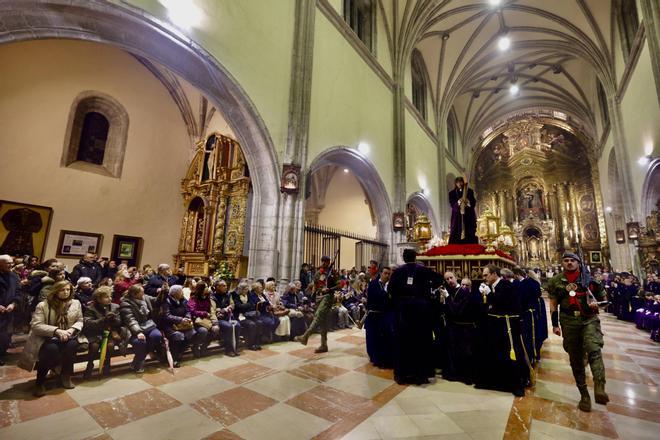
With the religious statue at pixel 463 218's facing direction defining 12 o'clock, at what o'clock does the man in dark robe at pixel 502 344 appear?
The man in dark robe is roughly at 12 o'clock from the religious statue.

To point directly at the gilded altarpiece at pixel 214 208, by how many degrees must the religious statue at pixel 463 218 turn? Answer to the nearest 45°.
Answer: approximately 90° to its right

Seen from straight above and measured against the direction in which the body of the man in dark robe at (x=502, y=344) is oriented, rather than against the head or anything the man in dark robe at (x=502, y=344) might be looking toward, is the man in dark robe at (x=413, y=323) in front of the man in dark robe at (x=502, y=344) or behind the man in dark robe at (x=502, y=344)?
in front

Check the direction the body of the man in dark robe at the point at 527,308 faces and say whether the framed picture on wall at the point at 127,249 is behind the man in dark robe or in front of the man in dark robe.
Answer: in front

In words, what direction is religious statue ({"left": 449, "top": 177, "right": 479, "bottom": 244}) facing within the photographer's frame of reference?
facing the viewer

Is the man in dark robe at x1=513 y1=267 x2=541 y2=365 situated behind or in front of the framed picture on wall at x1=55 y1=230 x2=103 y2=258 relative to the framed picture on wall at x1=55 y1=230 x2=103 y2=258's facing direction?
in front

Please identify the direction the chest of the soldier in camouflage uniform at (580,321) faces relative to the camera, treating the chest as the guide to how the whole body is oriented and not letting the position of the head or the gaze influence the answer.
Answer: toward the camera

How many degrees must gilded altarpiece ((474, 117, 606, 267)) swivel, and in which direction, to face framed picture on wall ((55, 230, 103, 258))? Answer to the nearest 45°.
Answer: approximately 45° to its right

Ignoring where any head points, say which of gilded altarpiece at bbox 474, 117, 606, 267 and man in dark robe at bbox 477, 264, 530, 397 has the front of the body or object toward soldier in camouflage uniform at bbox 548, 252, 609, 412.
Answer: the gilded altarpiece

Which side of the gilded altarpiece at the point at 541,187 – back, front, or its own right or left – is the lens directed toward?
front

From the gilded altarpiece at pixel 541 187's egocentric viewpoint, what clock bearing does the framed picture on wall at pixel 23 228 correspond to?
The framed picture on wall is roughly at 1 o'clock from the gilded altarpiece.

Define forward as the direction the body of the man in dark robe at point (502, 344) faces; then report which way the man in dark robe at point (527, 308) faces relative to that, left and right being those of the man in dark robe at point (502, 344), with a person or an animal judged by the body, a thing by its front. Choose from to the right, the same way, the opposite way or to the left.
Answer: the same way

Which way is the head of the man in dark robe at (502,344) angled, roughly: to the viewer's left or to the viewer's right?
to the viewer's left
